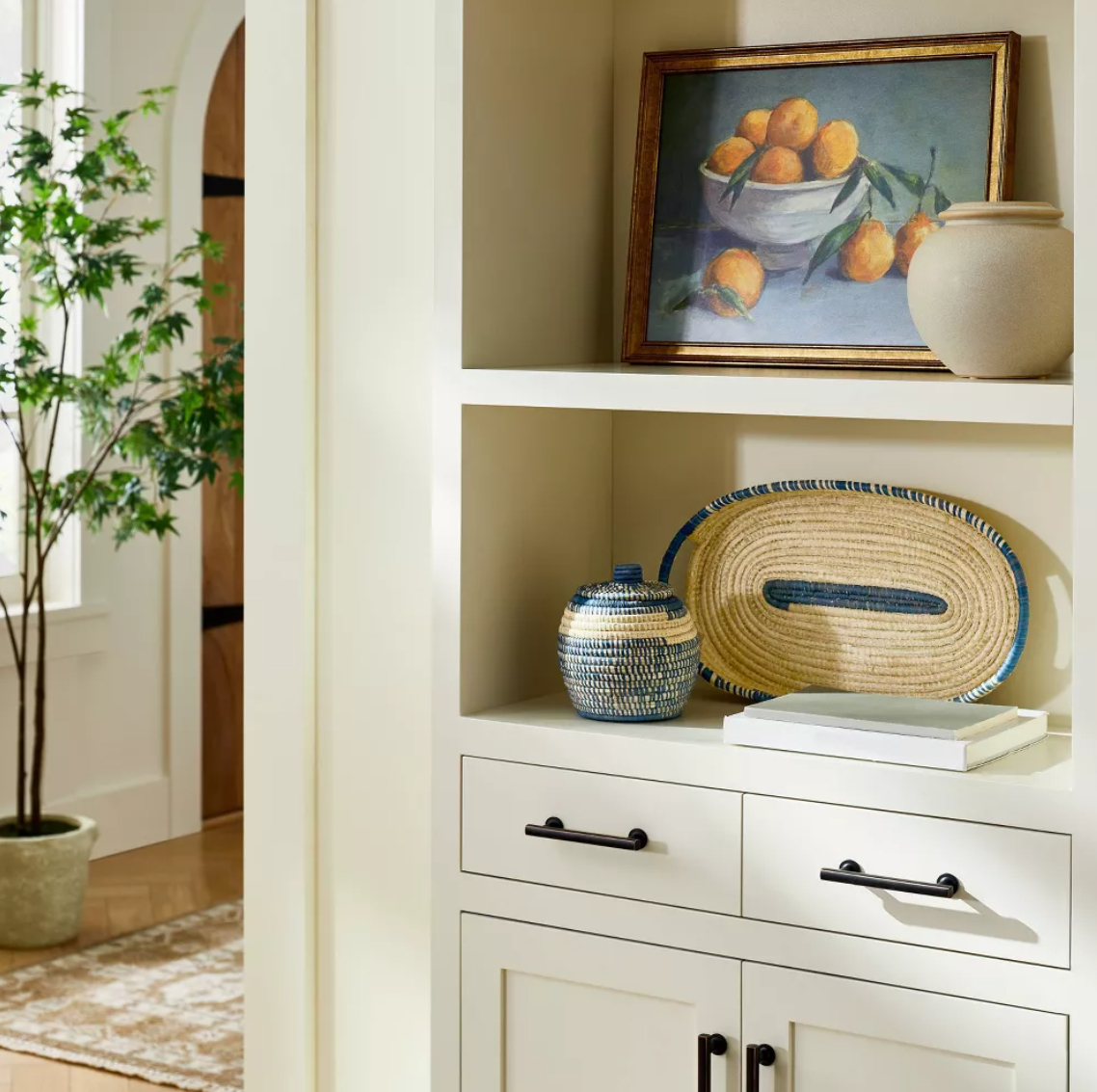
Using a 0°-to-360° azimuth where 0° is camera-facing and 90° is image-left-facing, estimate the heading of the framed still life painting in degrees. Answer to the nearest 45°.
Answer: approximately 45°

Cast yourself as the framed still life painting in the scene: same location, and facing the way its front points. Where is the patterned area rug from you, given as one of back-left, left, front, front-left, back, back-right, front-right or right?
right

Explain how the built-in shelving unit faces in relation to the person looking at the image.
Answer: facing the viewer and to the left of the viewer

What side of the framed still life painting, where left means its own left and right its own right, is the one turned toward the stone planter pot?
right

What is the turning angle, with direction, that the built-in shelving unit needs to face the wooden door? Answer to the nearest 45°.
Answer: approximately 90° to its right

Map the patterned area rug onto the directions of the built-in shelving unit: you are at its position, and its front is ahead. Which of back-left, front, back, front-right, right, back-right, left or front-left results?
right

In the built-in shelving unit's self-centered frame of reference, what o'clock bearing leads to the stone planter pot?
The stone planter pot is roughly at 3 o'clock from the built-in shelving unit.
